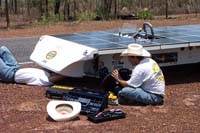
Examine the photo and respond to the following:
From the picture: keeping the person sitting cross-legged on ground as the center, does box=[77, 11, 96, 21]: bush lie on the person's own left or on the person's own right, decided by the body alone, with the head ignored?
on the person's own right

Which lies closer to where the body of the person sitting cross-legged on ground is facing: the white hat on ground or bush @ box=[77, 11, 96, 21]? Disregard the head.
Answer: the white hat on ground

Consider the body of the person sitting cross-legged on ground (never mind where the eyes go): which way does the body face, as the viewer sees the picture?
to the viewer's left

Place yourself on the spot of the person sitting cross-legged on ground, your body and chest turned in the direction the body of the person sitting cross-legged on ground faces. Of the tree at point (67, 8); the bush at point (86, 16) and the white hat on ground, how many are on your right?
2

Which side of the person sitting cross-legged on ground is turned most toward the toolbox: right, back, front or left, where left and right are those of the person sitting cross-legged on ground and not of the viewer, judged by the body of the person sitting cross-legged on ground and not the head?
front

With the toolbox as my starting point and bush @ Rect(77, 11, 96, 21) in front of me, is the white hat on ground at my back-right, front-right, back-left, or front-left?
back-left

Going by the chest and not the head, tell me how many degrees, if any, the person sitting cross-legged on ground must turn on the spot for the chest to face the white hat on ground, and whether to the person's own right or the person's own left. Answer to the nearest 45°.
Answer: approximately 45° to the person's own left

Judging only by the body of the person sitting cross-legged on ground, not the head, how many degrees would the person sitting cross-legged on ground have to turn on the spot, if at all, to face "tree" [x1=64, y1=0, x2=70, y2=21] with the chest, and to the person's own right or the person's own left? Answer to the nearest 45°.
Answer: approximately 90° to the person's own right

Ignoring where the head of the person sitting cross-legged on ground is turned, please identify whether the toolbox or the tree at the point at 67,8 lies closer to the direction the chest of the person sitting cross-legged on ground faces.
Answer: the toolbox
